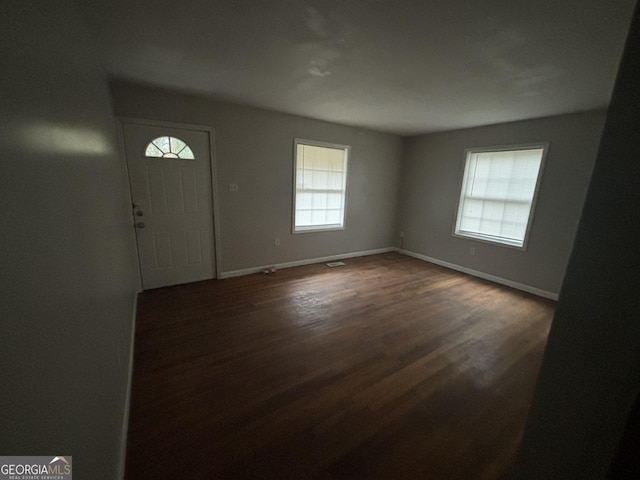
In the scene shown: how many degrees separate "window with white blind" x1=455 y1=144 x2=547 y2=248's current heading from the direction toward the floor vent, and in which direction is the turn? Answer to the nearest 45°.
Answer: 0° — it already faces it

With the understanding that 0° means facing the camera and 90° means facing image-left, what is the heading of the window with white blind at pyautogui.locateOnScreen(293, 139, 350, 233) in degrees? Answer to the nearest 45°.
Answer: approximately 315°

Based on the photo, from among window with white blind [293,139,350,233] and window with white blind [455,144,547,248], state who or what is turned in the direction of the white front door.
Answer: window with white blind [455,144,547,248]

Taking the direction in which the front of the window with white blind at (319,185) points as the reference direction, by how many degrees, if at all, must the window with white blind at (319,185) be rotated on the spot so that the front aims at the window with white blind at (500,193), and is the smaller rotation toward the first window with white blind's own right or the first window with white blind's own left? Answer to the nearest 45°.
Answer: approximately 45° to the first window with white blind's own left

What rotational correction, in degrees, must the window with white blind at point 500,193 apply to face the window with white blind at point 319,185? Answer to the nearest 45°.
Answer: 0° — it already faces it

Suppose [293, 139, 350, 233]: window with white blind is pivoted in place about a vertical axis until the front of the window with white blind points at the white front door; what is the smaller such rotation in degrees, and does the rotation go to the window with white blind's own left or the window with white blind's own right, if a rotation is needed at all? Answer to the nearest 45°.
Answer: approximately 90° to the window with white blind's own right

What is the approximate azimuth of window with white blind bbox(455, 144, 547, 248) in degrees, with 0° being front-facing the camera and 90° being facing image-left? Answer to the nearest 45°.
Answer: approximately 45°

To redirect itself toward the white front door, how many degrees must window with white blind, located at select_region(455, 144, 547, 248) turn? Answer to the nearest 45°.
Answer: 0° — it already faces it
